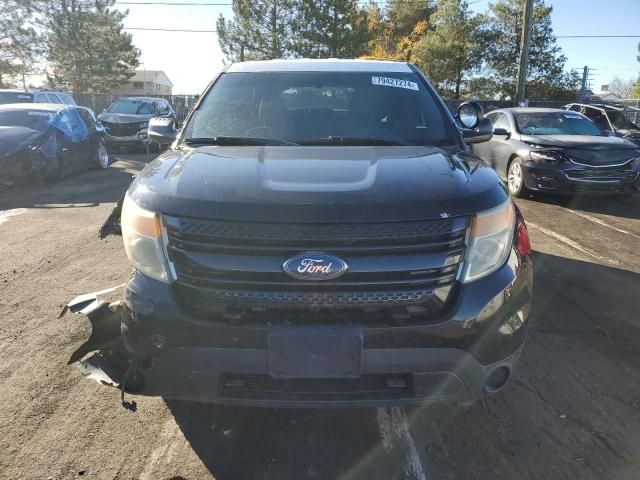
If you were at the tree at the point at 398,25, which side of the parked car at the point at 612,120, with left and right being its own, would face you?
back

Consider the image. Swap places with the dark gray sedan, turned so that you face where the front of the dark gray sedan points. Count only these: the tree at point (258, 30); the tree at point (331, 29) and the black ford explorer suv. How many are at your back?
2

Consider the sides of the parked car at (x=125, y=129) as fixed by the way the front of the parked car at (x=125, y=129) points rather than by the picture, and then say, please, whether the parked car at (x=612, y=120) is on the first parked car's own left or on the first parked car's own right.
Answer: on the first parked car's own left

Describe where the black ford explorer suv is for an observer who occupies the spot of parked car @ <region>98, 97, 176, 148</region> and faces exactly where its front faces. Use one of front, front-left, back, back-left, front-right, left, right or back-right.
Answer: front-left

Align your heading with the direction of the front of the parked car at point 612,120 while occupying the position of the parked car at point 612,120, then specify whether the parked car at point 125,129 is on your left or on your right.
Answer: on your right

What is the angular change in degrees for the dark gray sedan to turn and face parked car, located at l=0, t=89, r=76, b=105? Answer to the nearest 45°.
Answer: approximately 135° to its right

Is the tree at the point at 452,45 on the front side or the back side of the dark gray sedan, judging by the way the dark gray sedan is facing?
on the back side

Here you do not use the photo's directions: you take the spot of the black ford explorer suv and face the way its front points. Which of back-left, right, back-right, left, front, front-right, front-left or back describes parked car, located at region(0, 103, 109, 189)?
back-right

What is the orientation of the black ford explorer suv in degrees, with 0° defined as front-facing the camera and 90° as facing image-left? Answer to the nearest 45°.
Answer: approximately 0°

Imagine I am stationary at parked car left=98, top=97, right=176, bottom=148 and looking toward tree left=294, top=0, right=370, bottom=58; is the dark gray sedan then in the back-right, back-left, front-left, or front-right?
back-right

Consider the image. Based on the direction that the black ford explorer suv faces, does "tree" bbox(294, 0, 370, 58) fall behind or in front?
behind

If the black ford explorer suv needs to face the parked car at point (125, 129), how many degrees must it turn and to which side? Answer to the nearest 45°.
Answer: approximately 135° to its right

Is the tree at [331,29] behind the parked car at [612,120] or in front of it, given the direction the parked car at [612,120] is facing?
behind

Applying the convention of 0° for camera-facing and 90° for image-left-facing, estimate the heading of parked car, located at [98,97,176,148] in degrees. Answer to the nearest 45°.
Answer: approximately 45°

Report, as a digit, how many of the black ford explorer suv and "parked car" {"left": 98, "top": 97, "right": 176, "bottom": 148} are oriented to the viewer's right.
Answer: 0

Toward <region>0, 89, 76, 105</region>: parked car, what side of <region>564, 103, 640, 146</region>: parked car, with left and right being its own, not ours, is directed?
right

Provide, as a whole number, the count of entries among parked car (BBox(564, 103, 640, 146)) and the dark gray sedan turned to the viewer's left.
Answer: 0

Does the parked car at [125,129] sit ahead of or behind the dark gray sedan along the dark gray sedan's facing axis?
behind

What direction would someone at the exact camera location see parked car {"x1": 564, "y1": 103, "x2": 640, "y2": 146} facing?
facing the viewer and to the right of the viewer

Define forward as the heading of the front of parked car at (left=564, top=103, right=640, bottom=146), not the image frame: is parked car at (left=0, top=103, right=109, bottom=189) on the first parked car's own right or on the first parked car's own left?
on the first parked car's own right
